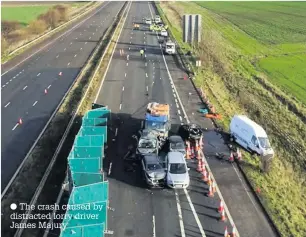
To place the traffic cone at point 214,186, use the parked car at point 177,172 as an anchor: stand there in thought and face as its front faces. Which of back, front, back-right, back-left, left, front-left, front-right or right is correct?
left

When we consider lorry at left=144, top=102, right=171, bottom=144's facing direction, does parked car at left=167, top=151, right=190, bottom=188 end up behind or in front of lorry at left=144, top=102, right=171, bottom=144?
in front

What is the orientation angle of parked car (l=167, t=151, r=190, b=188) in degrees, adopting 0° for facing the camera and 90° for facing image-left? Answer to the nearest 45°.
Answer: approximately 0°

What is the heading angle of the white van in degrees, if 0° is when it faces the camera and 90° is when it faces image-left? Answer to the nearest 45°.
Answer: approximately 315°

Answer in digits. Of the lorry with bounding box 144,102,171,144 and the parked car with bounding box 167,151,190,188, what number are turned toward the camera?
2

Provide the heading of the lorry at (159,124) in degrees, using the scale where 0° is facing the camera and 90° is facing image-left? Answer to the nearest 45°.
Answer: approximately 0°

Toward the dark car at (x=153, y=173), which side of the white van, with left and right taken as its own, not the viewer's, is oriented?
right

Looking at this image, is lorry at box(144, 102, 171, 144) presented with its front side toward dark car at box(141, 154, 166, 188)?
yes

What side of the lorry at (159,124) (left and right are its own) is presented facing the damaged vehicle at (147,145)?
front

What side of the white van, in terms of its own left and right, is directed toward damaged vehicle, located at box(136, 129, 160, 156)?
right

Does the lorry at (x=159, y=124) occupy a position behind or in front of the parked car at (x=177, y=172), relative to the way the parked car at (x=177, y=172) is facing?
behind
